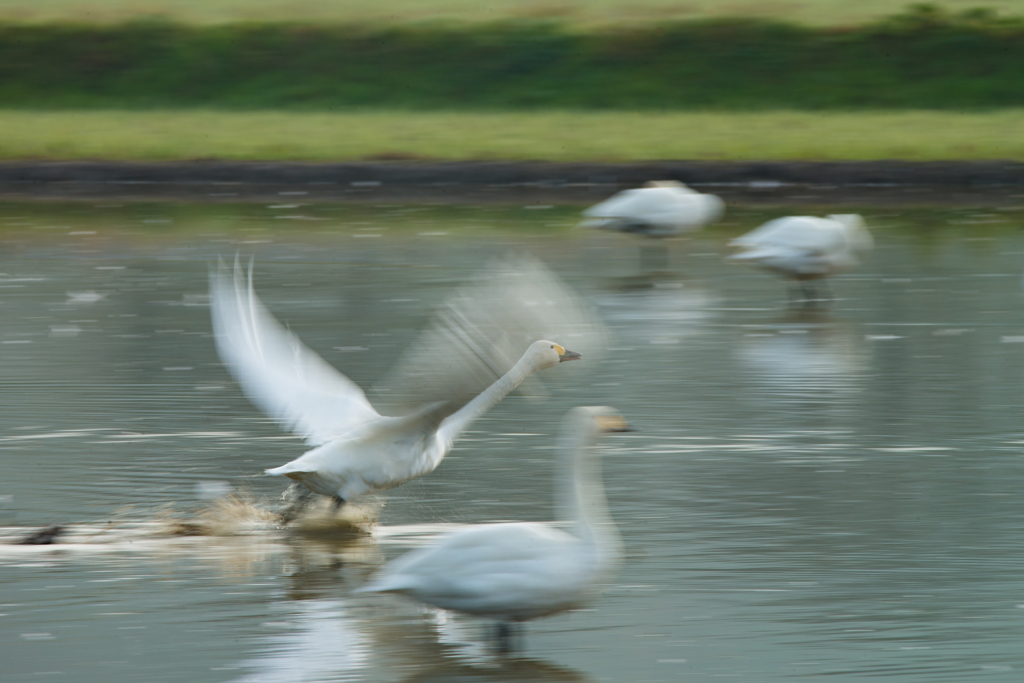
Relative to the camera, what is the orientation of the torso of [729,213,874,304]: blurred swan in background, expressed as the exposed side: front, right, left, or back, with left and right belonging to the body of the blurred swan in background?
right

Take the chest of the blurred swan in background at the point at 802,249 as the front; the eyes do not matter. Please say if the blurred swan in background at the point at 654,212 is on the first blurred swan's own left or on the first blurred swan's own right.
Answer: on the first blurred swan's own left

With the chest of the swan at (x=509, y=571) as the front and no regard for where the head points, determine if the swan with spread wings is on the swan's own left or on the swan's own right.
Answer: on the swan's own left

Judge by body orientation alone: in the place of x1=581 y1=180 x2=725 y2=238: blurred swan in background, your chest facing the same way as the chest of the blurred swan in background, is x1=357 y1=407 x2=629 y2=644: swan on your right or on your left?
on your right

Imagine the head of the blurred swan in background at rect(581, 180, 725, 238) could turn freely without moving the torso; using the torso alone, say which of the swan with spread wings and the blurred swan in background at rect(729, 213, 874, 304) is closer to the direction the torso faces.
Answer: the blurred swan in background

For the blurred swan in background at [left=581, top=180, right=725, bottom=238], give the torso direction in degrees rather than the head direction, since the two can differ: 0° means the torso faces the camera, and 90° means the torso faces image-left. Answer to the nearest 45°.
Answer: approximately 270°

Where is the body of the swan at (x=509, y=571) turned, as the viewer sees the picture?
to the viewer's right

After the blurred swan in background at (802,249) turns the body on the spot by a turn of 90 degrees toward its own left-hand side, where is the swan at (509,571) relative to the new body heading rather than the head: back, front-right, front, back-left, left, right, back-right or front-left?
back
